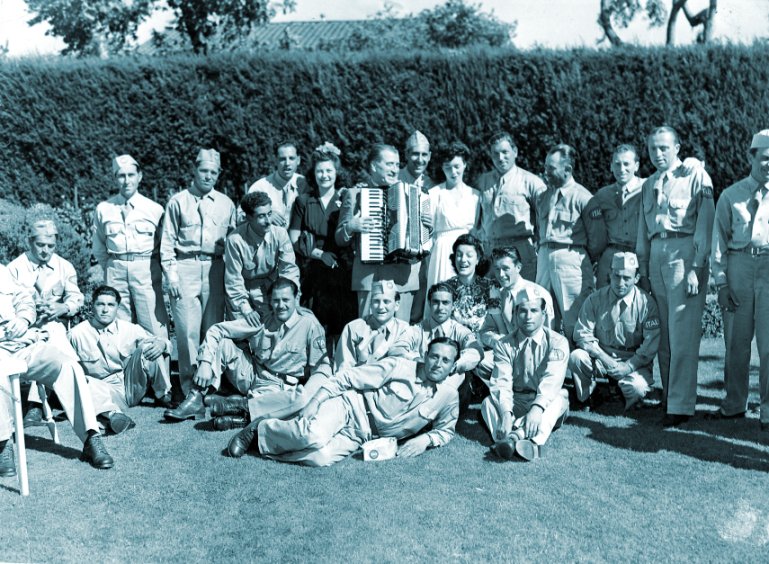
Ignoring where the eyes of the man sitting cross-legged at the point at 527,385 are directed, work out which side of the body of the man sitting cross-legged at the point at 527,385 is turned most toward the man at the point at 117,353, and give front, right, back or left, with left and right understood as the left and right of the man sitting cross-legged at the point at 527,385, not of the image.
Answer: right

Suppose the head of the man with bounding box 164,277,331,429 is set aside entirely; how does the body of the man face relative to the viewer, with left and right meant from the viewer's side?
facing the viewer and to the left of the viewer

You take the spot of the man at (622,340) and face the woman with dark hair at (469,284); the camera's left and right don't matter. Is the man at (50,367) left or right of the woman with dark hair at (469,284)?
left

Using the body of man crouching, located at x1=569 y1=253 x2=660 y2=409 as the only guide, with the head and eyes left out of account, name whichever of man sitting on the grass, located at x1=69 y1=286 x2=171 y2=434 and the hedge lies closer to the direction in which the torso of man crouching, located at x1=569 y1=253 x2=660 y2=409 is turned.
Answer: the man sitting on the grass

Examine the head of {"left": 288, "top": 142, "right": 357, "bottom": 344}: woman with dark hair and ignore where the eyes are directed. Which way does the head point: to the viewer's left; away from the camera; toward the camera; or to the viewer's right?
toward the camera

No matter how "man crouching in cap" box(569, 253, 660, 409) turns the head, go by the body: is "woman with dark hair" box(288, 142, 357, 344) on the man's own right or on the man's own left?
on the man's own right

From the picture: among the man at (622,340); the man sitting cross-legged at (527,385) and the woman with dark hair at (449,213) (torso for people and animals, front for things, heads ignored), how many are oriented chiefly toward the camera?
3

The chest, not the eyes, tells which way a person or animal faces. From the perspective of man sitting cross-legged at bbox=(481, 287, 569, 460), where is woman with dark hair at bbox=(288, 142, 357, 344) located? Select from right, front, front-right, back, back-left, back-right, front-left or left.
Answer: back-right

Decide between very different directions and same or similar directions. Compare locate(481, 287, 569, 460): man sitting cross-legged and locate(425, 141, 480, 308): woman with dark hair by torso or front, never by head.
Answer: same or similar directions

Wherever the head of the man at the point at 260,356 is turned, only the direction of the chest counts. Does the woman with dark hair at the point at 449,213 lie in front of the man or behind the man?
behind

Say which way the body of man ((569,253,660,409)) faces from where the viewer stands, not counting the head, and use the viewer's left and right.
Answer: facing the viewer

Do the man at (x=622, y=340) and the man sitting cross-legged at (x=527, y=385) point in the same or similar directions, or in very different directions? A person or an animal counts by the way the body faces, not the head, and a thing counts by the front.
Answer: same or similar directions

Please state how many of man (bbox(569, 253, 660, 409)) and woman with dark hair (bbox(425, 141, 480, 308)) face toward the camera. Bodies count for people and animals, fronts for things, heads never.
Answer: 2

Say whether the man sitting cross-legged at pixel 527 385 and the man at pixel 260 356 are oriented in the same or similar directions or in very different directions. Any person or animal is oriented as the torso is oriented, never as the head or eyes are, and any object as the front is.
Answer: same or similar directions
